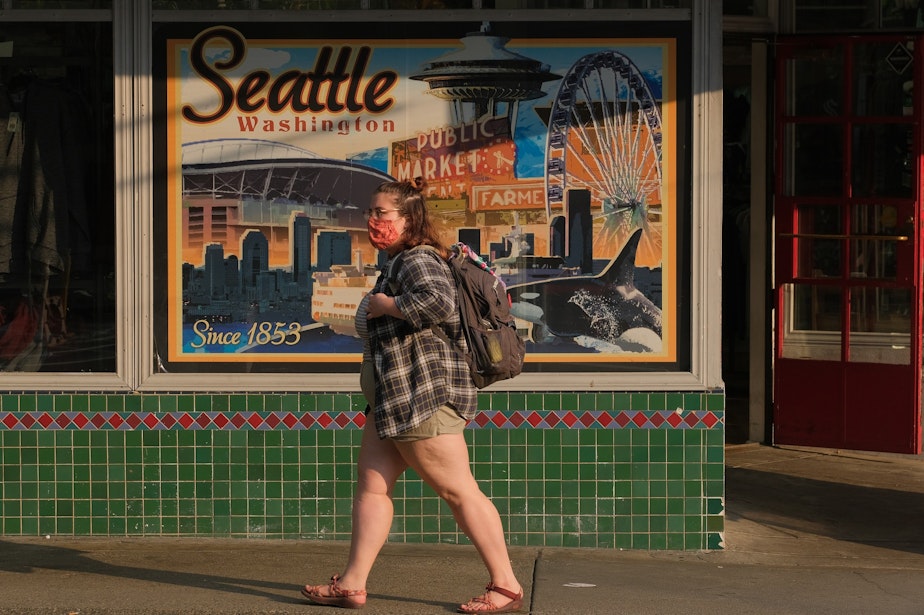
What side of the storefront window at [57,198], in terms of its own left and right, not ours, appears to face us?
front

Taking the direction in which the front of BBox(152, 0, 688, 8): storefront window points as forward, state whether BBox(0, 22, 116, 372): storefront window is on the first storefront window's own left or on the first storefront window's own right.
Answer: on the first storefront window's own right

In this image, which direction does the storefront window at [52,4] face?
toward the camera

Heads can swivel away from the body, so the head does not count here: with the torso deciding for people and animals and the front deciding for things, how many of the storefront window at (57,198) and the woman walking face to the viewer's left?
1

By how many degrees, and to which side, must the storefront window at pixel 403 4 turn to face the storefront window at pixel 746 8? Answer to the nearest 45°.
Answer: approximately 135° to its left

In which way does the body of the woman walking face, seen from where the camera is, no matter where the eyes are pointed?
to the viewer's left

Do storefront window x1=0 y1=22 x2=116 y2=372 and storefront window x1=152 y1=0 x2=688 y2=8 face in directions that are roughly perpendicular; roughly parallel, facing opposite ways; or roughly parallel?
roughly parallel
